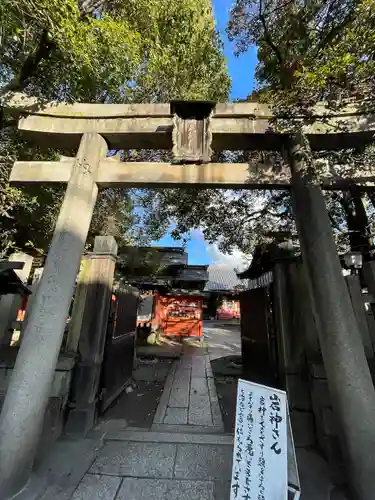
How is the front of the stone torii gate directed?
toward the camera

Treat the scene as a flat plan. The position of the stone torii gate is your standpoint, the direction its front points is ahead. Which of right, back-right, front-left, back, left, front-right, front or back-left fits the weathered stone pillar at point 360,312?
left
